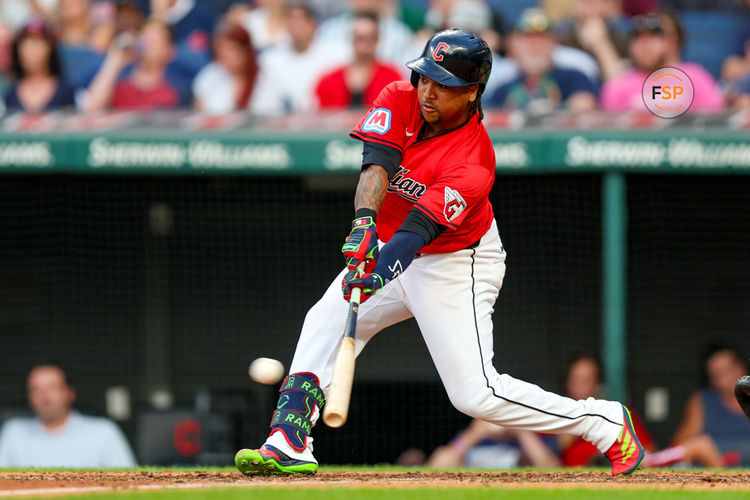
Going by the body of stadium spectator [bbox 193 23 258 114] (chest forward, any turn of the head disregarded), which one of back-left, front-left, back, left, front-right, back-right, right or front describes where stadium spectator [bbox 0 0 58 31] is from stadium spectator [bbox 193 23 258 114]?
right

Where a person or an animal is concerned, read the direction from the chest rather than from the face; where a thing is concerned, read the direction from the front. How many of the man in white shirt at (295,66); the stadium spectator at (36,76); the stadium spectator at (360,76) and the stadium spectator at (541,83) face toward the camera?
4

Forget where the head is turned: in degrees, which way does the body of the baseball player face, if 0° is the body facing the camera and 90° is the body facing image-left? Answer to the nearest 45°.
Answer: approximately 45°

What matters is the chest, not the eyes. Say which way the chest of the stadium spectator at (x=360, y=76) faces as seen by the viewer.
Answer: toward the camera

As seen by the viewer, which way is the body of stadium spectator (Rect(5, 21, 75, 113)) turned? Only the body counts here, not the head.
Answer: toward the camera

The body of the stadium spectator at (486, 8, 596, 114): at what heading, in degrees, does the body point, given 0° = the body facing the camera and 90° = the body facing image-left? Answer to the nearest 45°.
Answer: approximately 0°

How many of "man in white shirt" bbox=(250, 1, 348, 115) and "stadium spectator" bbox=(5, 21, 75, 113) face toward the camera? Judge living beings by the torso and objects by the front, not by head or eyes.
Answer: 2

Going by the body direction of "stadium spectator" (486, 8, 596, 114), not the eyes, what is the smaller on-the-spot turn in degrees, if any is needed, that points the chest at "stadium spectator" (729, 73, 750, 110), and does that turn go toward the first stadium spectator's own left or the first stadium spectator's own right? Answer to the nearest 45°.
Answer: approximately 90° to the first stadium spectator's own left

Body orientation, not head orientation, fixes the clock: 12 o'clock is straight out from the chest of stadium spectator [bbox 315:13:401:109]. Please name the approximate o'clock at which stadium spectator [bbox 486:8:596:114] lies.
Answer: stadium spectator [bbox 486:8:596:114] is roughly at 9 o'clock from stadium spectator [bbox 315:13:401:109].

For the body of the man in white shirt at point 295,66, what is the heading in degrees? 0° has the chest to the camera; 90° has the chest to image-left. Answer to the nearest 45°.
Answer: approximately 0°

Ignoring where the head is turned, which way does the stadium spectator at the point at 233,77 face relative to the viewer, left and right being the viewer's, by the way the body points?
facing the viewer and to the left of the viewer

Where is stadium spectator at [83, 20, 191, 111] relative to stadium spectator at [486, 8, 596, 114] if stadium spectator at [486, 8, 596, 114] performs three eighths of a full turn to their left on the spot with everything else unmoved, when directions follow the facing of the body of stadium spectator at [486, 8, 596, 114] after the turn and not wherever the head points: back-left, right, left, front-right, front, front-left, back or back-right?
back-left
